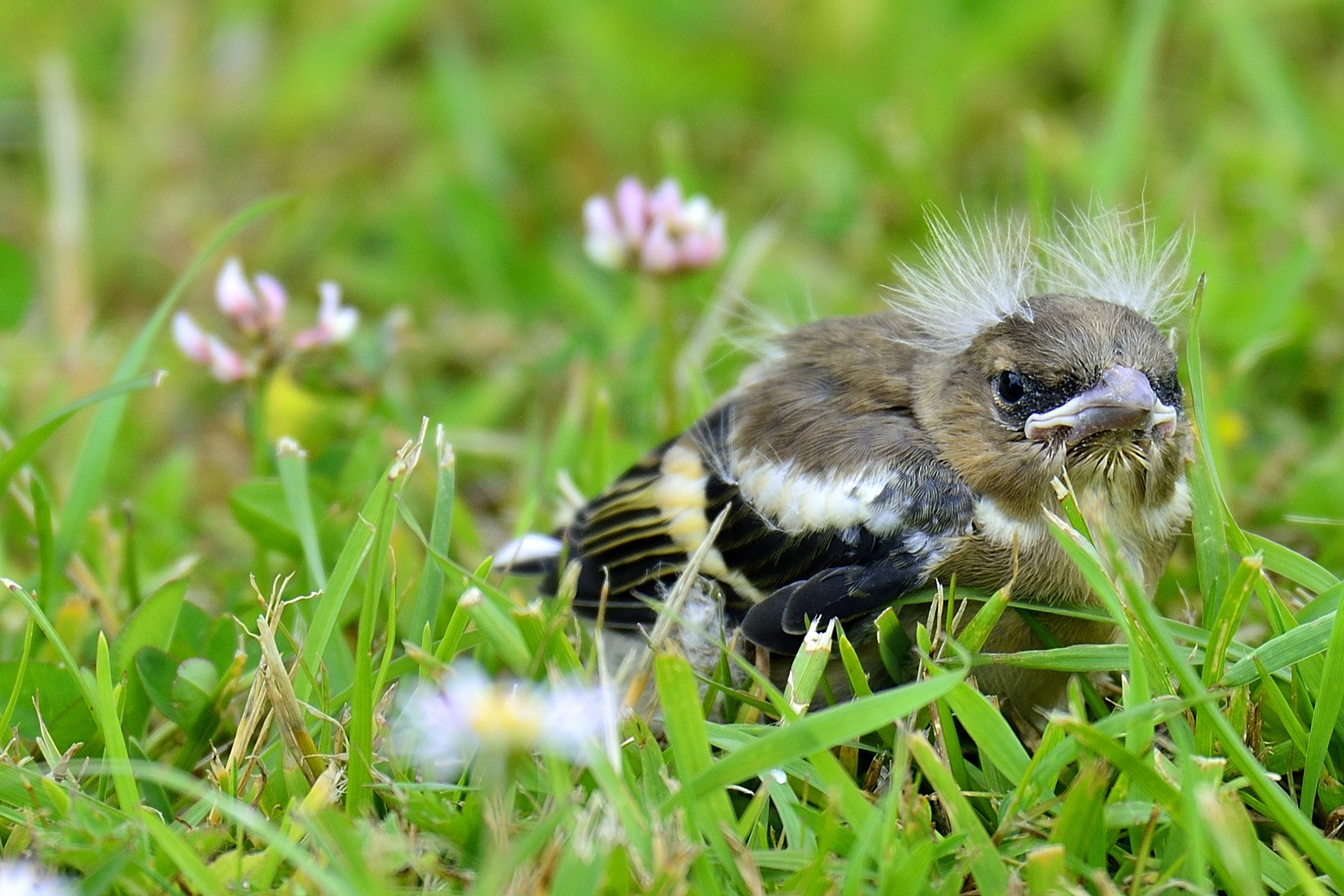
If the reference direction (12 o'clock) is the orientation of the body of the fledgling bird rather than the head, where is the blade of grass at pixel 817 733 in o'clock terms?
The blade of grass is roughly at 2 o'clock from the fledgling bird.

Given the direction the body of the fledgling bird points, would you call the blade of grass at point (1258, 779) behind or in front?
in front

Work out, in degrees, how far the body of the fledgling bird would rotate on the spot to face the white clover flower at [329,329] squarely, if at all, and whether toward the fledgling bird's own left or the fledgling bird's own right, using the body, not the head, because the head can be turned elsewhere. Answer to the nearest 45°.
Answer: approximately 180°

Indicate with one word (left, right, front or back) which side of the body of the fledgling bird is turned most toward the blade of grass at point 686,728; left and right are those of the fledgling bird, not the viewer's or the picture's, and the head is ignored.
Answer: right

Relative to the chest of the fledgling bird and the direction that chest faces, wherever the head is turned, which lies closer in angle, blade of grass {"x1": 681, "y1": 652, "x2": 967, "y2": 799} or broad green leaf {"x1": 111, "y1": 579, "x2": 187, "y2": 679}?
the blade of grass

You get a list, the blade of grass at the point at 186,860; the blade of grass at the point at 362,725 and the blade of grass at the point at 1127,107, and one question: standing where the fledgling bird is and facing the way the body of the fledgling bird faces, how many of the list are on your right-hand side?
2

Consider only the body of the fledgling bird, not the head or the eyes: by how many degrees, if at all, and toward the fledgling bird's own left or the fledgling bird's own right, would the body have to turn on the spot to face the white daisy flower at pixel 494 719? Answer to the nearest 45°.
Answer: approximately 90° to the fledgling bird's own right

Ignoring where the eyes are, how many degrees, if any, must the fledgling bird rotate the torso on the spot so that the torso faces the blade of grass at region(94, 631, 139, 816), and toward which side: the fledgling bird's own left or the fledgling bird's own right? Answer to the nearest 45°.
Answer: approximately 90° to the fledgling bird's own right

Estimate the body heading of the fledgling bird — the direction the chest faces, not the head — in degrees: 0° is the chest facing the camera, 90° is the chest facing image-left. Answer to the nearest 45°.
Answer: approximately 315°

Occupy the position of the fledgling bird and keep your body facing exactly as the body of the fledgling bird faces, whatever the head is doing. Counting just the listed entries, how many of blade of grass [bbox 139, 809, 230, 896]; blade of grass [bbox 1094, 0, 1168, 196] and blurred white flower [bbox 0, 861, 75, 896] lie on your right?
2

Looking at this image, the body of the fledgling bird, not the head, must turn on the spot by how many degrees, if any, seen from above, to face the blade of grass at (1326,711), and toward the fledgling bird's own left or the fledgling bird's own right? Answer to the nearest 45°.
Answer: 0° — it already faces it
